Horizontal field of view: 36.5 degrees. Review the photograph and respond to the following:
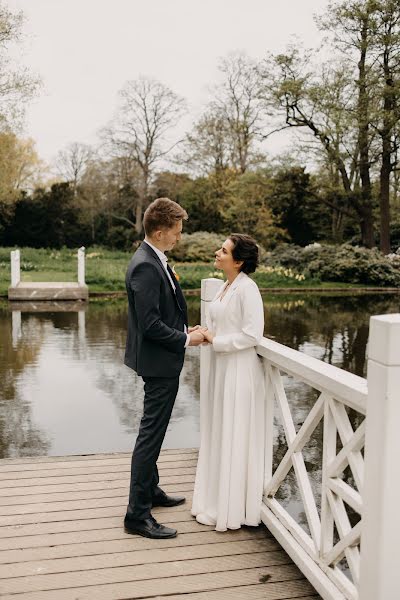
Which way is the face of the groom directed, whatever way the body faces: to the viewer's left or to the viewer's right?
to the viewer's right

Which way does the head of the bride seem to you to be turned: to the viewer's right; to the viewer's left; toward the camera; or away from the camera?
to the viewer's left

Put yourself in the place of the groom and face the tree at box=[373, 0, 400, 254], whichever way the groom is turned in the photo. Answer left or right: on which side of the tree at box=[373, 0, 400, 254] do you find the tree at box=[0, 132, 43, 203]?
left

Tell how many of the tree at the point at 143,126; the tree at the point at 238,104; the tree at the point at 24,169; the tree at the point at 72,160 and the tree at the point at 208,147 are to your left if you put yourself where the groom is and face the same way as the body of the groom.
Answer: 5

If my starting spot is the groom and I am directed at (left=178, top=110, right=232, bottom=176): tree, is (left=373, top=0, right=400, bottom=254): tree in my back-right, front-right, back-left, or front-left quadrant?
front-right

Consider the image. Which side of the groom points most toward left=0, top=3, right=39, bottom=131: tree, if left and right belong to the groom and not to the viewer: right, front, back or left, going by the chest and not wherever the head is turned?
left

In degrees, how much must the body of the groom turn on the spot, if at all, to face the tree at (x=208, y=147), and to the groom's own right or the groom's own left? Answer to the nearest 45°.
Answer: approximately 90° to the groom's own left

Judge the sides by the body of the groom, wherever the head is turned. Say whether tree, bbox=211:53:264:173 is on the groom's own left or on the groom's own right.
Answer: on the groom's own left

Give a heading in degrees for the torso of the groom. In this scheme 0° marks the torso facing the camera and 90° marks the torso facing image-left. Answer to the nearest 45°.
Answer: approximately 270°

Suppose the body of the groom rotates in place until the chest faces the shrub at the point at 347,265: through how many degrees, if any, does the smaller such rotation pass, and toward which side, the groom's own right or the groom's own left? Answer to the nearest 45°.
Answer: approximately 90° to the groom's own left

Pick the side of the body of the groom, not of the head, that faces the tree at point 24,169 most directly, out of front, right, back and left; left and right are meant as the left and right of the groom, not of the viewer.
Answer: left
